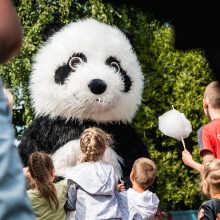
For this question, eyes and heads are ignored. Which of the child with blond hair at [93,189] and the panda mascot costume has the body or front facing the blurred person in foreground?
the panda mascot costume

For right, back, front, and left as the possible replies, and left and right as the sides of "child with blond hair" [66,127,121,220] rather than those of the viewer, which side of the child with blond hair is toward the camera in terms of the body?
back

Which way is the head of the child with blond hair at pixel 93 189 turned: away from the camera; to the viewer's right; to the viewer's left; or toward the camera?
away from the camera

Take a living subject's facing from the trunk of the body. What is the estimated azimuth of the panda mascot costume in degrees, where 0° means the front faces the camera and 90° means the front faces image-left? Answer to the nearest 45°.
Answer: approximately 0°

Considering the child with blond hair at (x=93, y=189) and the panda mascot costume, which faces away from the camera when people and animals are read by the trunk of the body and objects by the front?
the child with blond hair

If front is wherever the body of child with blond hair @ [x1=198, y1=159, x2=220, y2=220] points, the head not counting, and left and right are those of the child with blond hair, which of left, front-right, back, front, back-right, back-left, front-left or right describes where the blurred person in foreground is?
back-left

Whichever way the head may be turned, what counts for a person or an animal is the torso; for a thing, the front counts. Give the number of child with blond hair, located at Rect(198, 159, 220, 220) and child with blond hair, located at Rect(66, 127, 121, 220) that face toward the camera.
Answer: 0
